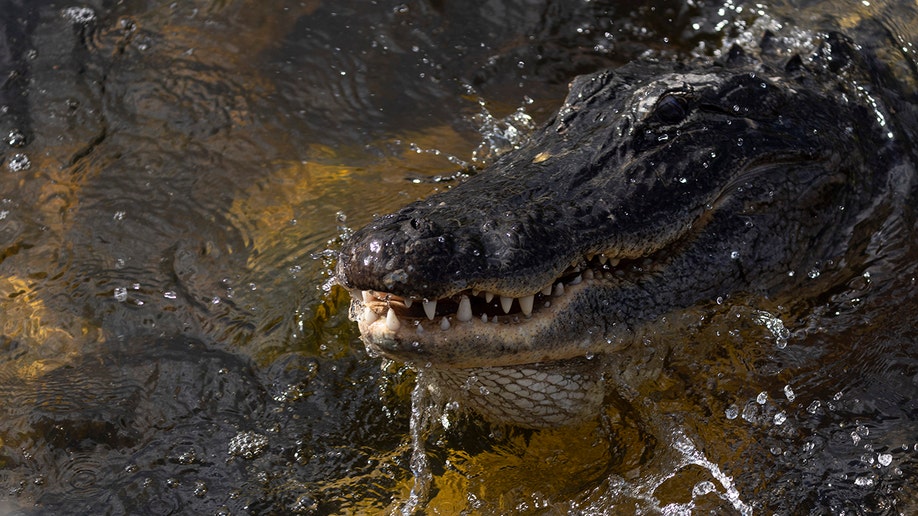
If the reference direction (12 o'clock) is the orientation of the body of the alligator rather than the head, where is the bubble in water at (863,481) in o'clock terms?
The bubble in water is roughly at 8 o'clock from the alligator.

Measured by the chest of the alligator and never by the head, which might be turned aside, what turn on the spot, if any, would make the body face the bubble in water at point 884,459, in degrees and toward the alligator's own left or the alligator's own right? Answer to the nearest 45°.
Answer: approximately 135° to the alligator's own left

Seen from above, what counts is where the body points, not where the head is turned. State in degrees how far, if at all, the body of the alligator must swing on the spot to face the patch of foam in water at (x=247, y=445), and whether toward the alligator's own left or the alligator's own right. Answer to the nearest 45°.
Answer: approximately 45° to the alligator's own right

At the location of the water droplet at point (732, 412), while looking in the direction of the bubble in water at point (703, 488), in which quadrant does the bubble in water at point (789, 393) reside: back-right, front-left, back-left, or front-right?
back-left

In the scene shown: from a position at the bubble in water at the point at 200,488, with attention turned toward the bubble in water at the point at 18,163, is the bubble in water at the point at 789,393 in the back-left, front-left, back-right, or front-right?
back-right

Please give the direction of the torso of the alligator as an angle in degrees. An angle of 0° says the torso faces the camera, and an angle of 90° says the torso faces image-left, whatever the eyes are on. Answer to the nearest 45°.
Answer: approximately 45°

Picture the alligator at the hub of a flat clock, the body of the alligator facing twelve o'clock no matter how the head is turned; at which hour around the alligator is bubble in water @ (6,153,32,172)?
The bubble in water is roughly at 2 o'clock from the alligator.
